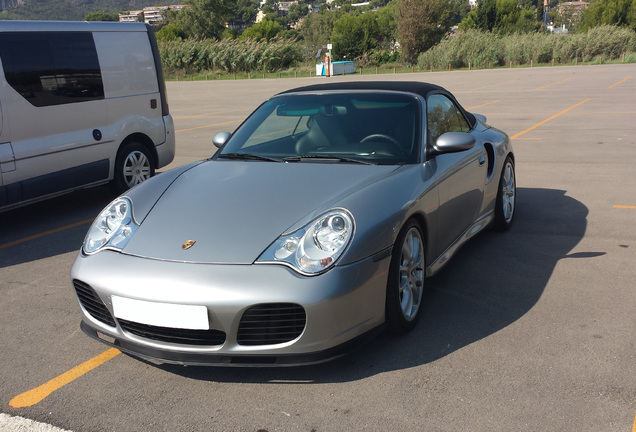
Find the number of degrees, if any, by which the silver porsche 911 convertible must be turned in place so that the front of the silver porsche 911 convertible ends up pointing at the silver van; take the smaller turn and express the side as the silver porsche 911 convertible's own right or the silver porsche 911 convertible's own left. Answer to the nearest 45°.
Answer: approximately 90° to the silver porsche 911 convertible's own right

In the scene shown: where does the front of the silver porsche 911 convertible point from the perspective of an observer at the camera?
facing the viewer and to the left of the viewer

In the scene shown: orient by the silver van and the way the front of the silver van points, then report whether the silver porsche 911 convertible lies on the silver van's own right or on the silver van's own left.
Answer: on the silver van's own left

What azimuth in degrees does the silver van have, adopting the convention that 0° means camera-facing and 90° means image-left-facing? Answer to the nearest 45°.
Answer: approximately 45°
